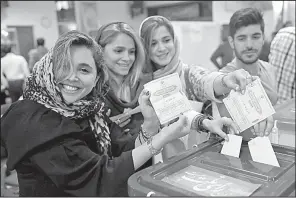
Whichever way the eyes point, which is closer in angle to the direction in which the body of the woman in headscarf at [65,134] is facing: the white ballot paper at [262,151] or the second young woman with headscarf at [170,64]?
the white ballot paper

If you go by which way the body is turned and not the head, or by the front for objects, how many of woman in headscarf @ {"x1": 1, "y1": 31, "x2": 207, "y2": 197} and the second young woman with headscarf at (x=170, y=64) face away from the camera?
0

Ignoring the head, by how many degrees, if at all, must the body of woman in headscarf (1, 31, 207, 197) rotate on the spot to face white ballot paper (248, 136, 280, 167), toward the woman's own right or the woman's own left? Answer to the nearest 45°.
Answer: approximately 45° to the woman's own left

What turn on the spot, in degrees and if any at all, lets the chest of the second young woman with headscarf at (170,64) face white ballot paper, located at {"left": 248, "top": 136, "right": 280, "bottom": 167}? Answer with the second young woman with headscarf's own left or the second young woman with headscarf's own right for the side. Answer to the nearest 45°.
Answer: approximately 45° to the second young woman with headscarf's own left

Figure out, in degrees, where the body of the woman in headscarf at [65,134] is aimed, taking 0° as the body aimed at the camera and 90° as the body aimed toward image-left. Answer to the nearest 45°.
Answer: approximately 315°
